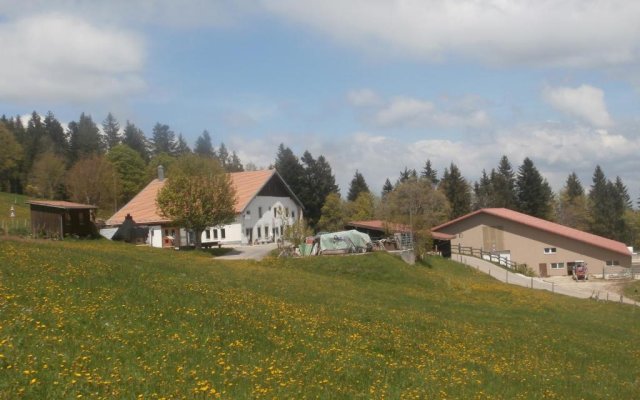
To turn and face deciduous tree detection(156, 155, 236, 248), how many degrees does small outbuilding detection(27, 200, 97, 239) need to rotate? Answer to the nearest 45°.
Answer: approximately 45° to its left

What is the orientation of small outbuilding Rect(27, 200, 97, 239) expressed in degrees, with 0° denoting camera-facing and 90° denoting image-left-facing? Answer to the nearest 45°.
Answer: approximately 315°
